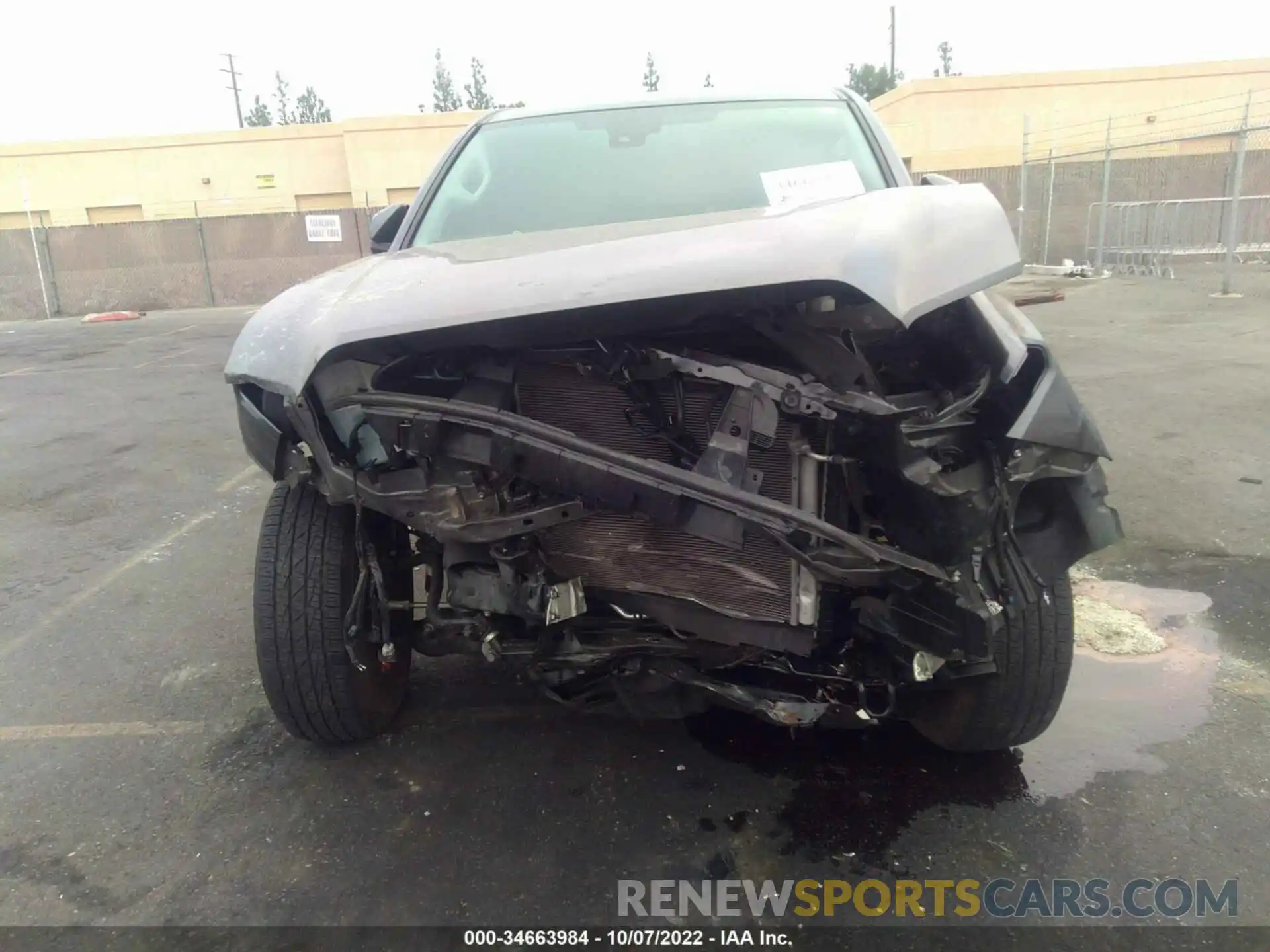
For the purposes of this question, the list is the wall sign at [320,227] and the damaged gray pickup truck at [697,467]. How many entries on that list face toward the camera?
2

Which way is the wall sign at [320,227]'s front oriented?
toward the camera

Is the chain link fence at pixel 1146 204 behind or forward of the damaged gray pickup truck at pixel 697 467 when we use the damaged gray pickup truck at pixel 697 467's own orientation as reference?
behind

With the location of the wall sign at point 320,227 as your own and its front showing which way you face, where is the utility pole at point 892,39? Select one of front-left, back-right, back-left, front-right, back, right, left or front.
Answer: back-left

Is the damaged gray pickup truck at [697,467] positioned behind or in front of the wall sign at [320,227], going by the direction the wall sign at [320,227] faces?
in front

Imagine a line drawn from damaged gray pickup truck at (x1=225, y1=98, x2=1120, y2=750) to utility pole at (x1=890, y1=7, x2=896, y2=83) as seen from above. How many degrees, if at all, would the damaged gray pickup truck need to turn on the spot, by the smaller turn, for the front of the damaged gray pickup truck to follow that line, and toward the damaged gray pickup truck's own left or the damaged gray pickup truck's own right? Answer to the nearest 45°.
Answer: approximately 180°

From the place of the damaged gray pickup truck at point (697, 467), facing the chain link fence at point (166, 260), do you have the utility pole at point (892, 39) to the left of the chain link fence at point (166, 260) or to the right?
right

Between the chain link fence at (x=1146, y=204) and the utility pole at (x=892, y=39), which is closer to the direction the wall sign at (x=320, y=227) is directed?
the chain link fence

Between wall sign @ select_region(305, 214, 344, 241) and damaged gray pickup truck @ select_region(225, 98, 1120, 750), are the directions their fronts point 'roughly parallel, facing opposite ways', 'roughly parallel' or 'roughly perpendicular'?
roughly parallel

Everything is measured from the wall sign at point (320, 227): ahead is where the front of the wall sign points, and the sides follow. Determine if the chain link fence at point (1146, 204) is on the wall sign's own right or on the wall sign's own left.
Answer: on the wall sign's own left
